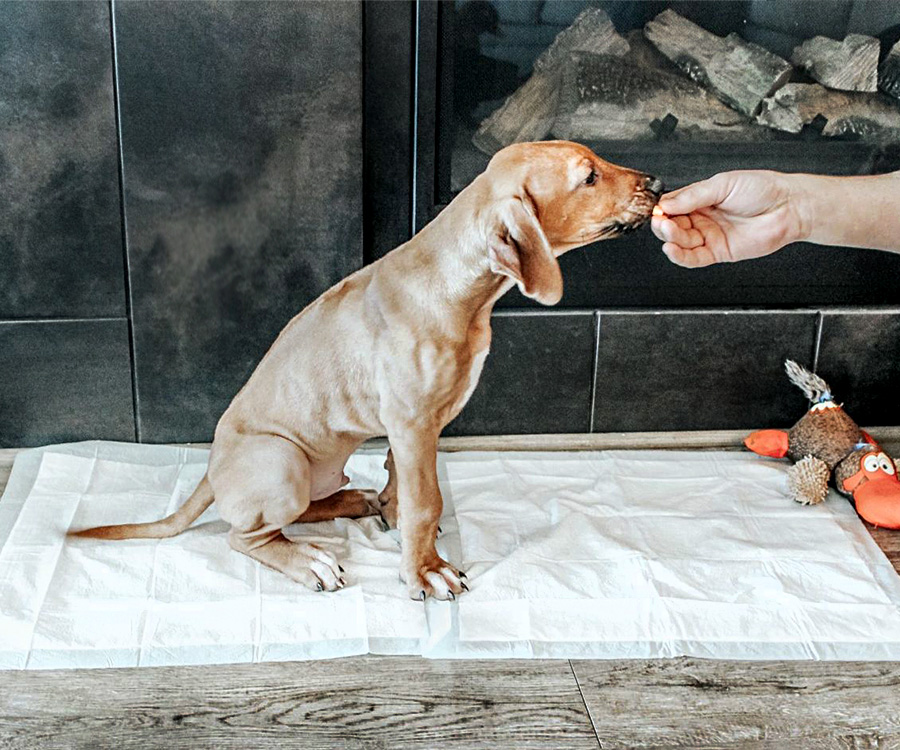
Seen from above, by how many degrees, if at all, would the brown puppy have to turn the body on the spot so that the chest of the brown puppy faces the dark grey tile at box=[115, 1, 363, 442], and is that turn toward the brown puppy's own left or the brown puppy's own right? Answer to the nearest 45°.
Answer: approximately 135° to the brown puppy's own left

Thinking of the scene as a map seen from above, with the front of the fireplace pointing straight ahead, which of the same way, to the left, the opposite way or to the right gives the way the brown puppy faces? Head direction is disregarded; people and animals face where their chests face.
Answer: to the left

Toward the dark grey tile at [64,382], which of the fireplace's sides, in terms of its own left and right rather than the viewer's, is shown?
right

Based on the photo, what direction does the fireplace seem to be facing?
toward the camera

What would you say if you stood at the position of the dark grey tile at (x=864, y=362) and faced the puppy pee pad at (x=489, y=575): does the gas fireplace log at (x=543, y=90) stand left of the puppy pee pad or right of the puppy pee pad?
right

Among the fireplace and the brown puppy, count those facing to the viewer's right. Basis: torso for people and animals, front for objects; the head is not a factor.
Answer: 1

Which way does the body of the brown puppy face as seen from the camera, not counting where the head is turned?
to the viewer's right

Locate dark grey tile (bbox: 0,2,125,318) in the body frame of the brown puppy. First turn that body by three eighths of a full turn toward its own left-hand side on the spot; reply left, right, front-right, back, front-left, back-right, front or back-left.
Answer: front

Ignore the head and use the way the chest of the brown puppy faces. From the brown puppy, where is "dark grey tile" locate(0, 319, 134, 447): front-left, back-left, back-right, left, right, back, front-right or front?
back-left
